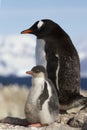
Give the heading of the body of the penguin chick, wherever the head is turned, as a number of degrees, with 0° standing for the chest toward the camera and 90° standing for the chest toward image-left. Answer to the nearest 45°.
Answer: approximately 90°
